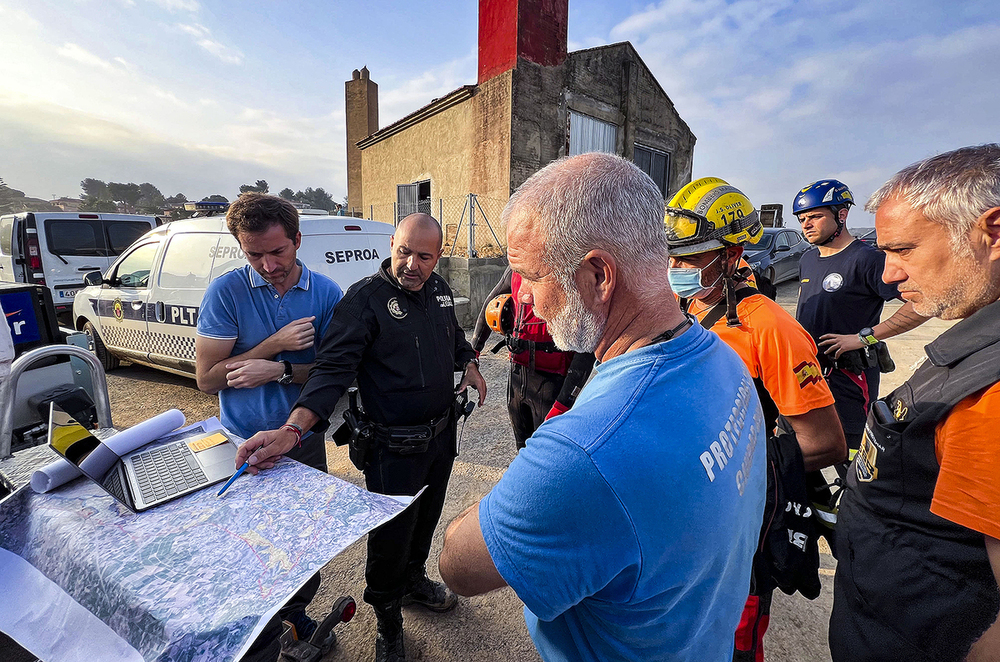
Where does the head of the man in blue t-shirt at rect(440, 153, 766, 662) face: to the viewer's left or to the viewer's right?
to the viewer's left

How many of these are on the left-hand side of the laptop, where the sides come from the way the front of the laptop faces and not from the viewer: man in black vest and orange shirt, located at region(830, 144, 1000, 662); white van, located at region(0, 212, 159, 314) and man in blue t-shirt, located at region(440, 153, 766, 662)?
1

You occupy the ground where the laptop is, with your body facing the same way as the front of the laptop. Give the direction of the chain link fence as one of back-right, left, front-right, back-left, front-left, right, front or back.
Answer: front-left

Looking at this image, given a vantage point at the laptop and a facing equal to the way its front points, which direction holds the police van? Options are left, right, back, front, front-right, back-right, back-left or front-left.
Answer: left

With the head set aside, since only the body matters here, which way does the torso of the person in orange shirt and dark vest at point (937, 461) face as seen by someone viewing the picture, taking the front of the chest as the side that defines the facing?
to the viewer's left

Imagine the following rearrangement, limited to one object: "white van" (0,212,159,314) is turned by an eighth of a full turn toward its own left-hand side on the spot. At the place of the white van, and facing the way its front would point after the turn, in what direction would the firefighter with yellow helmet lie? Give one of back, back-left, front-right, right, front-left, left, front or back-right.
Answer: left

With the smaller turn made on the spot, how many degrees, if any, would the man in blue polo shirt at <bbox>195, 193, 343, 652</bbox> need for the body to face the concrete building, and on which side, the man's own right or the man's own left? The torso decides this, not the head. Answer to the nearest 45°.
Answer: approximately 135° to the man's own left

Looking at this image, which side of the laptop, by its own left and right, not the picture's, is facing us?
right

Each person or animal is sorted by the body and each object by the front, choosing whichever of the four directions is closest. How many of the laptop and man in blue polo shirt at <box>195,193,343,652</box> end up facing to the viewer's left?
0

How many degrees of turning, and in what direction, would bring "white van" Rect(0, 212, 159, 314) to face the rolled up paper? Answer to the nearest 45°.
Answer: approximately 135° to its left

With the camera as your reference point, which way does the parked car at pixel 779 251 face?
facing the viewer and to the left of the viewer

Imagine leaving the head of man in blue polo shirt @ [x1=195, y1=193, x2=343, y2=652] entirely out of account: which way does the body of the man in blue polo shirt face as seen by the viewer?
toward the camera
